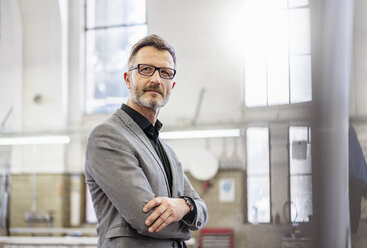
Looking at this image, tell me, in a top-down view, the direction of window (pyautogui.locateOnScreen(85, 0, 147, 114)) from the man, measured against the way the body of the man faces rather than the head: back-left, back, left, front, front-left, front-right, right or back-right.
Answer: back-left

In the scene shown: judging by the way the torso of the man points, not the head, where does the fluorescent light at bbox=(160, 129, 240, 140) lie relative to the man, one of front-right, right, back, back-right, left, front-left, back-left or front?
back-left

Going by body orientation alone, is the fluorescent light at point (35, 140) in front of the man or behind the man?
behind

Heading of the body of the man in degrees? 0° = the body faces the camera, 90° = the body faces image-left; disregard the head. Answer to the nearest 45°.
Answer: approximately 315°

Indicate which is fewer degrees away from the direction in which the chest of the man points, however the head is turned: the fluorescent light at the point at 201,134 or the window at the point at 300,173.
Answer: the window

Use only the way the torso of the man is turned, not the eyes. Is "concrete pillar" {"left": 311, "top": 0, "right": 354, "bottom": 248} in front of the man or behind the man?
in front

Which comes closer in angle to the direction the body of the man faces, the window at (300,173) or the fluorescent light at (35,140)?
the window
